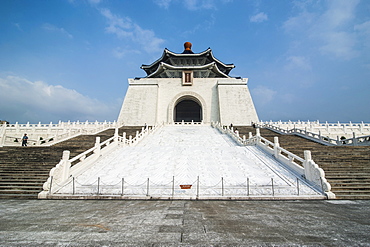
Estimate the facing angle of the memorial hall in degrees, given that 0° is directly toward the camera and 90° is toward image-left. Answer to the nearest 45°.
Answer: approximately 0°
